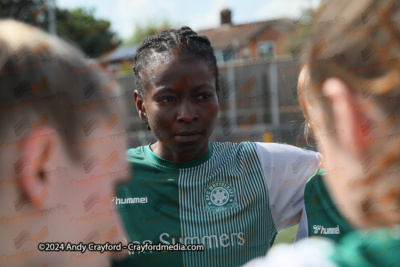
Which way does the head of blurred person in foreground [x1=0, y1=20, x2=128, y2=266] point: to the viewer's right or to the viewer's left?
to the viewer's right

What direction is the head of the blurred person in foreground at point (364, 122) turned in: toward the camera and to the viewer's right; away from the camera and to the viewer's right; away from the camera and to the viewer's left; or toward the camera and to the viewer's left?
away from the camera and to the viewer's left

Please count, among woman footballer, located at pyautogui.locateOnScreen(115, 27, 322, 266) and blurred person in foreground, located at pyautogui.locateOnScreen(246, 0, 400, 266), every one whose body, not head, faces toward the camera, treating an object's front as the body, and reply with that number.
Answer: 1

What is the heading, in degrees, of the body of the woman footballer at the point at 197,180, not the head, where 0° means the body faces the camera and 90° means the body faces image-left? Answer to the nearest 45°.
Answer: approximately 0°

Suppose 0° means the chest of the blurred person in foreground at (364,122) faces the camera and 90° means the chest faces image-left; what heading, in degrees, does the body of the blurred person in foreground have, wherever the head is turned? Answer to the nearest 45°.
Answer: approximately 135°

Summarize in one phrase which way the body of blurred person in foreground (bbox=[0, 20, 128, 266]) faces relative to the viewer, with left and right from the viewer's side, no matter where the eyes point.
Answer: facing away from the viewer and to the right of the viewer
